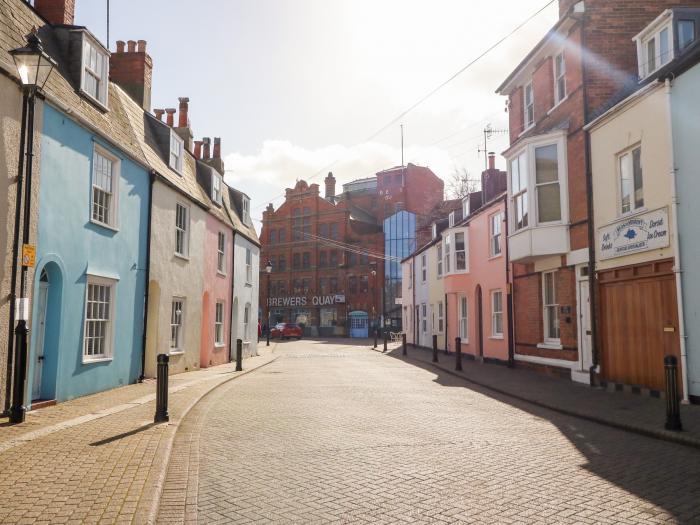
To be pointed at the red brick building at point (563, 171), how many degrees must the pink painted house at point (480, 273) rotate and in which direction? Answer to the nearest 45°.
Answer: approximately 45° to its left

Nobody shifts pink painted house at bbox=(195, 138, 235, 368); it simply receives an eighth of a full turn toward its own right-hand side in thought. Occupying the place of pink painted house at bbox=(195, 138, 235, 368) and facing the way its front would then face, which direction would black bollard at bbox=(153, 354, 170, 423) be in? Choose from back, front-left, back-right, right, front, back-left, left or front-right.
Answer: front

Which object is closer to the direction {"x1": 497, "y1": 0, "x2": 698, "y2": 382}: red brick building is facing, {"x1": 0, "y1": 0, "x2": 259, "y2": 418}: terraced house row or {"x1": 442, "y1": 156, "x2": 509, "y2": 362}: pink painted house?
the terraced house row

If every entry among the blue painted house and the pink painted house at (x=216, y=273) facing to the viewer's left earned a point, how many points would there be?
0

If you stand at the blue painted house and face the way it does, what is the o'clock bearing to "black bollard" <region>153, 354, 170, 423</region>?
The black bollard is roughly at 1 o'clock from the blue painted house.

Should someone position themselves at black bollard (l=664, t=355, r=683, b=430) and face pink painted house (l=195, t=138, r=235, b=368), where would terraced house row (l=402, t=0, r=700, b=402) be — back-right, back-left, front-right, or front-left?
front-right

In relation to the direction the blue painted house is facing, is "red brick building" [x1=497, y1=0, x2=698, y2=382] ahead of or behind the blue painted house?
ahead

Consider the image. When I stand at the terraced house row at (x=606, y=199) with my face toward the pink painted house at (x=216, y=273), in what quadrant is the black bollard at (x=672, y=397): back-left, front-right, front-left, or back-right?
back-left

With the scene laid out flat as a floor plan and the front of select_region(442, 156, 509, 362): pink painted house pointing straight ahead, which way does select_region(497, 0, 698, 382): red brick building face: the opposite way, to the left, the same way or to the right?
the same way

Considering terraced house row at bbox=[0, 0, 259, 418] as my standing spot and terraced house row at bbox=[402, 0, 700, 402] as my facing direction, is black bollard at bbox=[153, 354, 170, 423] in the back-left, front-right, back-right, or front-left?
front-right

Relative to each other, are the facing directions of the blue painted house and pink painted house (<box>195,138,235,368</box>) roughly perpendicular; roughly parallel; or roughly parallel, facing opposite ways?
roughly parallel

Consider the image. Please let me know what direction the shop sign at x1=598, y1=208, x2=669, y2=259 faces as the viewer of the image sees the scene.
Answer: facing the viewer and to the left of the viewer

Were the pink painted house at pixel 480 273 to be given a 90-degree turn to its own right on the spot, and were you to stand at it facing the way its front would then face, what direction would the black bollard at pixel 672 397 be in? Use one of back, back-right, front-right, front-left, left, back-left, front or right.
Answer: back-left

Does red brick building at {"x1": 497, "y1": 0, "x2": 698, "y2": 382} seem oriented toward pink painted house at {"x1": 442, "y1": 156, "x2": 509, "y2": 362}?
no

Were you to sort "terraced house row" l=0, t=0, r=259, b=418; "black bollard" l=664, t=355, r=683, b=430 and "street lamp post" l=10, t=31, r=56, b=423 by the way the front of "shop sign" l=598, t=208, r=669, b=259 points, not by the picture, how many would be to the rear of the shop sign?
0

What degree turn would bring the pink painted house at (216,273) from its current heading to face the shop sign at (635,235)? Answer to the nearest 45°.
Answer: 0° — it already faces it

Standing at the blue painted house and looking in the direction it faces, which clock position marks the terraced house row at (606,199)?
The terraced house row is roughly at 11 o'clock from the blue painted house.

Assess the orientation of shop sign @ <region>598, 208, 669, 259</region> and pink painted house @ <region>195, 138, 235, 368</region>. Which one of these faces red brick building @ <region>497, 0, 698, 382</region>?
the pink painted house

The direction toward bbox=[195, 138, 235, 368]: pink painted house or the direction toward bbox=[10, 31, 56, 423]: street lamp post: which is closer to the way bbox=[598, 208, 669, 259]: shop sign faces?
the street lamp post

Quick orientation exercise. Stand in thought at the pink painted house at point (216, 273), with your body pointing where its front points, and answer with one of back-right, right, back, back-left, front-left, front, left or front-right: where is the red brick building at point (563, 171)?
front

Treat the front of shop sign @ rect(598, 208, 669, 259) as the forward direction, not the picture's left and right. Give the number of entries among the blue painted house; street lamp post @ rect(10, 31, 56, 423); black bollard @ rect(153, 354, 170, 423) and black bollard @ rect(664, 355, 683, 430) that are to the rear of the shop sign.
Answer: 0
